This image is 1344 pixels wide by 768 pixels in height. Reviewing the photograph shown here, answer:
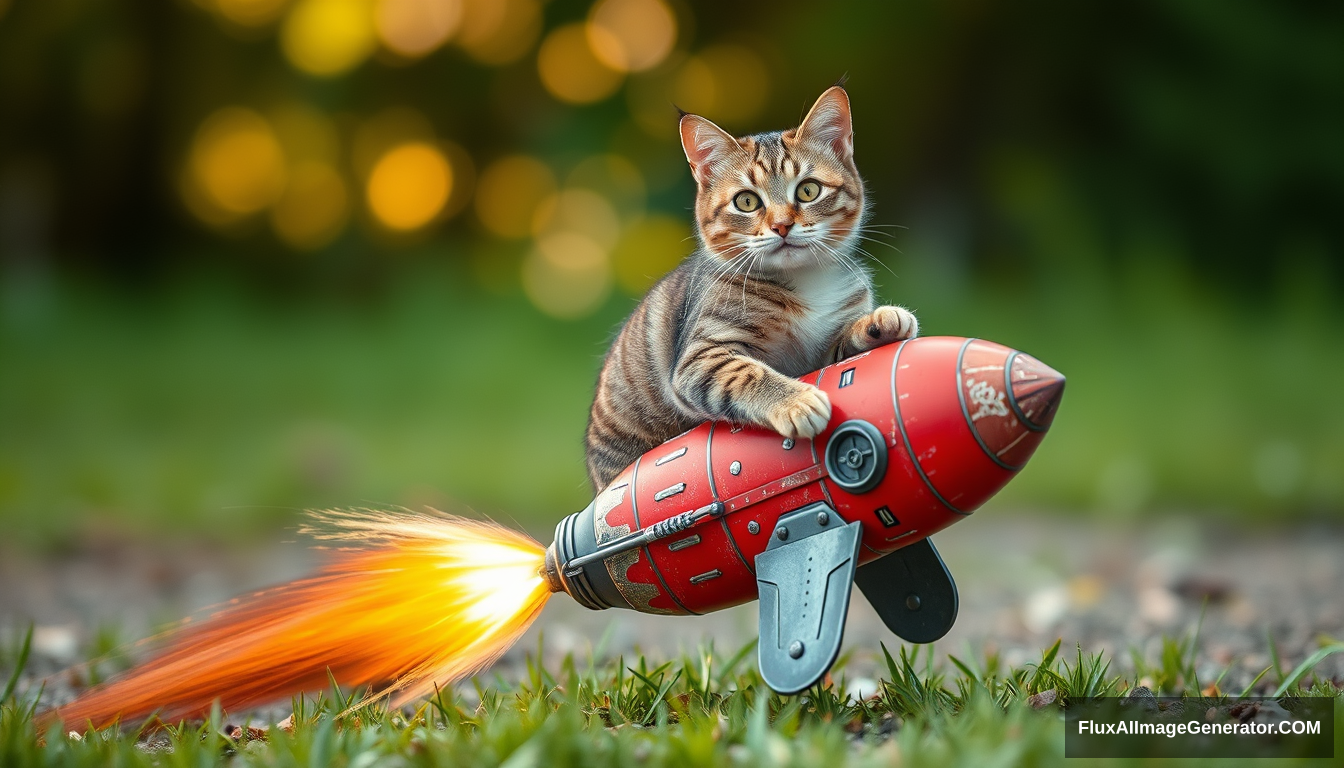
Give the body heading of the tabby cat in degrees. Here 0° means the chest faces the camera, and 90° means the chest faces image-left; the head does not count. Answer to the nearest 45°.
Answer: approximately 315°
